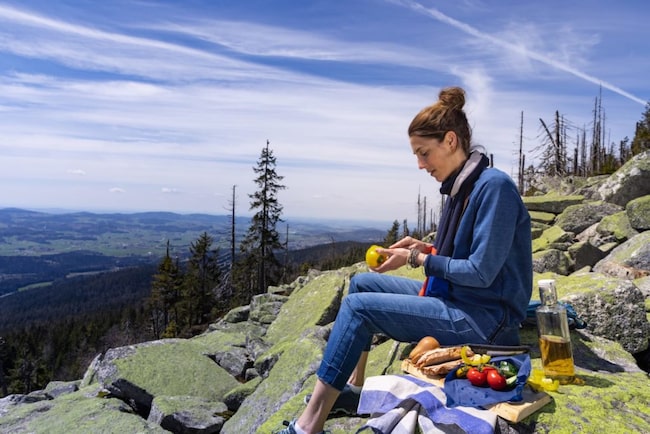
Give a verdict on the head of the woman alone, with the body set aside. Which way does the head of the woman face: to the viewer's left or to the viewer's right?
to the viewer's left

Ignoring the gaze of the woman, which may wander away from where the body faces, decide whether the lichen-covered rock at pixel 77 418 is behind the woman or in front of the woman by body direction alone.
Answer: in front

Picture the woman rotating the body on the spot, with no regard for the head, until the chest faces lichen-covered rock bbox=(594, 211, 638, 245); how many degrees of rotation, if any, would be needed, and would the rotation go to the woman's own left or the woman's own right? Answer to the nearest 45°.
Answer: approximately 135° to the woman's own right

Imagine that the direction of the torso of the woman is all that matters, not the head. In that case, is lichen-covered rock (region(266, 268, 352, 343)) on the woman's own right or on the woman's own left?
on the woman's own right

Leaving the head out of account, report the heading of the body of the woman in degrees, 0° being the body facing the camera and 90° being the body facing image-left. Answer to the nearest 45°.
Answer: approximately 90°

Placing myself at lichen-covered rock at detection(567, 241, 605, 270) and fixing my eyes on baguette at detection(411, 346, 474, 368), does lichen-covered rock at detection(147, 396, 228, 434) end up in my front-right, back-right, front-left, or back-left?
front-right

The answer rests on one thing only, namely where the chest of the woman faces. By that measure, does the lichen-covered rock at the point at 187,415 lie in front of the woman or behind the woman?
in front
